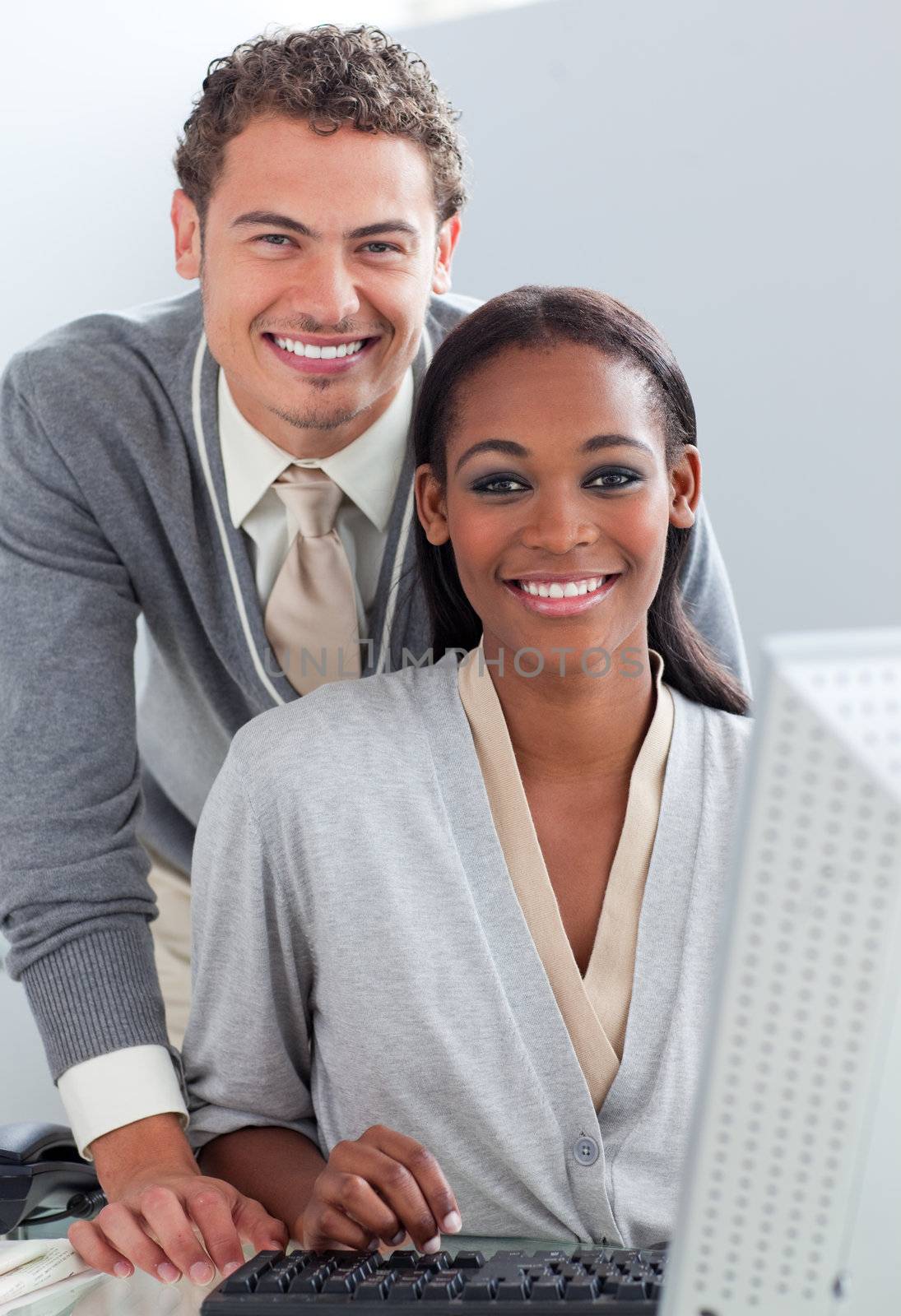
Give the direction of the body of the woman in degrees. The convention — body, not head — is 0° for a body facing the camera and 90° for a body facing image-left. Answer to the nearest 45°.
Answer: approximately 315°

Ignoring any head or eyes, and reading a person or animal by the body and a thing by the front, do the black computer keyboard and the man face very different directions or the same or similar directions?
very different directions

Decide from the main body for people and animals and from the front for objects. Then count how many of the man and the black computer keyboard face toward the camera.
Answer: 1

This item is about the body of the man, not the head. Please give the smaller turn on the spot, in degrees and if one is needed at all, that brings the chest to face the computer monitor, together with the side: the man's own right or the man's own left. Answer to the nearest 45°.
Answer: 0° — they already face it

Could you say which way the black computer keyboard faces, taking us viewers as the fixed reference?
facing away from the viewer

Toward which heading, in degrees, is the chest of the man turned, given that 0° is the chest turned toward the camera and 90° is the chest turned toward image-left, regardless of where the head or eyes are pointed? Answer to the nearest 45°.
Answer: approximately 0°

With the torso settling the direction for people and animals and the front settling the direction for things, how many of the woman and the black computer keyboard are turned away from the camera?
1

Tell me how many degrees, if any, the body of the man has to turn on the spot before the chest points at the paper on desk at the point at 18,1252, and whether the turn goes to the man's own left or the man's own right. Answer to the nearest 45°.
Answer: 0° — they already face it
